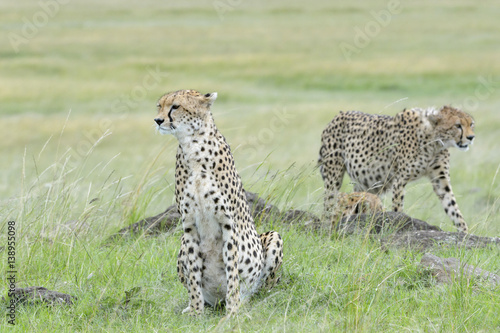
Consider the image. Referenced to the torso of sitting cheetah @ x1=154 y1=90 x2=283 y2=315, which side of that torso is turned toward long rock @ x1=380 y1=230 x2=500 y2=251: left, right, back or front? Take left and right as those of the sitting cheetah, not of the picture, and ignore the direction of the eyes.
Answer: back

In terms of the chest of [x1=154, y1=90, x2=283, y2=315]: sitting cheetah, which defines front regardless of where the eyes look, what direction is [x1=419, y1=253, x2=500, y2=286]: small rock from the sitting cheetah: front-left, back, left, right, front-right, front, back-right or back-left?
back-left

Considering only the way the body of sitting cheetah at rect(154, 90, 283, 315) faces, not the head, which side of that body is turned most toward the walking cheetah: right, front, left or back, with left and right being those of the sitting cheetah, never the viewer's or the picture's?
back

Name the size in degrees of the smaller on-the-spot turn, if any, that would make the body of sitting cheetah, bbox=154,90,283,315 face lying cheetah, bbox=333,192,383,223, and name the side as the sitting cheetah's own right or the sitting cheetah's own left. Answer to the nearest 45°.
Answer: approximately 180°

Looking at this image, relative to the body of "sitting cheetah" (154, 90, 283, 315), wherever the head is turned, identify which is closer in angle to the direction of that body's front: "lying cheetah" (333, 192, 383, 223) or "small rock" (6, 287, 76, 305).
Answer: the small rock

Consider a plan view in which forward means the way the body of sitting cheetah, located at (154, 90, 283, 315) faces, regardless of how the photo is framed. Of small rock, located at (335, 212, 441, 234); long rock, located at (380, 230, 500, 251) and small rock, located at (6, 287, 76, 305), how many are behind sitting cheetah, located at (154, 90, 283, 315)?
2

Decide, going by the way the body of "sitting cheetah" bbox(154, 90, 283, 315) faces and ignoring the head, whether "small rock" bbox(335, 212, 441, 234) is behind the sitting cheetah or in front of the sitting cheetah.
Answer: behind

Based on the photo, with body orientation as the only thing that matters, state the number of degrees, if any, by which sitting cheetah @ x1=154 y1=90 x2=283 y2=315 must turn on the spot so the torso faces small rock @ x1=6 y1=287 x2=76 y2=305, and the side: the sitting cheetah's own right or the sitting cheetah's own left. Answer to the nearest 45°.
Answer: approximately 45° to the sitting cheetah's own right

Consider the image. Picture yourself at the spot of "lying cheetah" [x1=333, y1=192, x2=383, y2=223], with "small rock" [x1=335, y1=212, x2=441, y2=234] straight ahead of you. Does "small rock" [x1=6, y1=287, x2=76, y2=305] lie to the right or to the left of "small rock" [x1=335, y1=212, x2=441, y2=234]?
right

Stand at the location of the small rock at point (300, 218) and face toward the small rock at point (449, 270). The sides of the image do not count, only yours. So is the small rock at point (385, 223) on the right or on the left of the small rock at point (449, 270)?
left

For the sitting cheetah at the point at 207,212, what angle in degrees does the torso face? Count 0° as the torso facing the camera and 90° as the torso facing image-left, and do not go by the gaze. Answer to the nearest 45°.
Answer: approximately 45°
